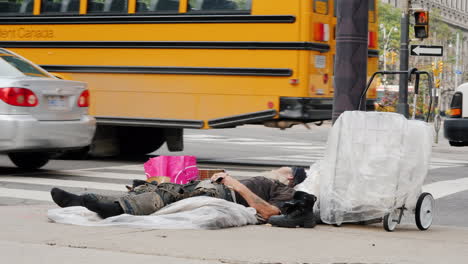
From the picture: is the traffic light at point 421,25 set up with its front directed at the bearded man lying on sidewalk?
yes

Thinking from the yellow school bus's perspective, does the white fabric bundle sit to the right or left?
on its left

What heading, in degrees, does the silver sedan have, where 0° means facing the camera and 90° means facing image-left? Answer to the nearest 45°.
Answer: approximately 135°

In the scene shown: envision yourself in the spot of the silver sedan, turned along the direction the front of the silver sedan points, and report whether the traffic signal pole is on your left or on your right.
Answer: on your right

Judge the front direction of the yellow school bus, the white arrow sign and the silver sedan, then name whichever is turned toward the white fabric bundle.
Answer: the white arrow sign

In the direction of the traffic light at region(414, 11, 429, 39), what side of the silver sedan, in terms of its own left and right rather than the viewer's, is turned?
right

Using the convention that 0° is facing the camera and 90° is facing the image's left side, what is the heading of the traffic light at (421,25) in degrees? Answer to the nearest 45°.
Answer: approximately 0°

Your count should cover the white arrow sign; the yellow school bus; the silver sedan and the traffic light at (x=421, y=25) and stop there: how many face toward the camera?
2
